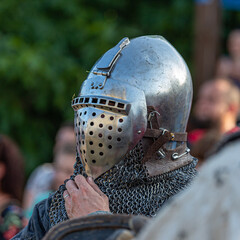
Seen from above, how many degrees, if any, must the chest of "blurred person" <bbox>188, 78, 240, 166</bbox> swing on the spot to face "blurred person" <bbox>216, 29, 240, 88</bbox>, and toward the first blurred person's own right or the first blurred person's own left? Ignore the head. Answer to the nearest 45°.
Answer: approximately 135° to the first blurred person's own right

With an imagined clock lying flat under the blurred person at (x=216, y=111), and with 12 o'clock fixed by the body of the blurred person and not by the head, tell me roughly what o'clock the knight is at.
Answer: The knight is roughly at 11 o'clock from the blurred person.

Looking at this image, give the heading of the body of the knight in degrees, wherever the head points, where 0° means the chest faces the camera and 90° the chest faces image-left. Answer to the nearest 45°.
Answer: approximately 45°

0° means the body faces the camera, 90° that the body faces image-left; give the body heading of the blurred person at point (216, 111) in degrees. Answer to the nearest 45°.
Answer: approximately 45°

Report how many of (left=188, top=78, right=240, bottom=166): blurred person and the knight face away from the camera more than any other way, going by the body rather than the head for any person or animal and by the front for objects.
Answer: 0

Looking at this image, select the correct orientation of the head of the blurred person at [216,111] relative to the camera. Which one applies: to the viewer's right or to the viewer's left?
to the viewer's left
